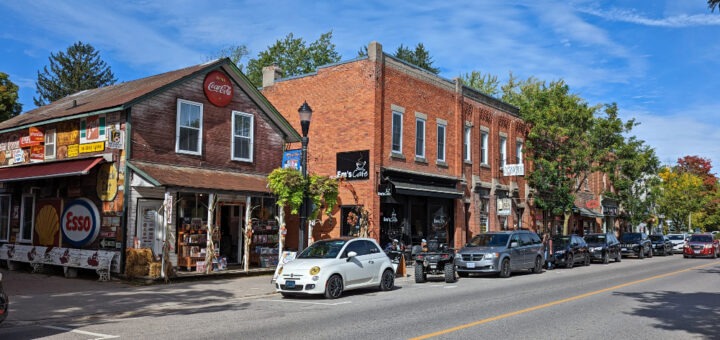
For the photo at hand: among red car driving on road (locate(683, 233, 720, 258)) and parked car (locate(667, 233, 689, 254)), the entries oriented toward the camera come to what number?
2

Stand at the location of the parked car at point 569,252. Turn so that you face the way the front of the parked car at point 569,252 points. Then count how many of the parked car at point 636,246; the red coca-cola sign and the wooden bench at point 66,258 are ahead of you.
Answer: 2

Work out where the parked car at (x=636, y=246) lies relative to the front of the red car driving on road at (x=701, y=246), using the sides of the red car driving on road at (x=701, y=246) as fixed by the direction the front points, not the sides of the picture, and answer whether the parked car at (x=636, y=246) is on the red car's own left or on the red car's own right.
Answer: on the red car's own right

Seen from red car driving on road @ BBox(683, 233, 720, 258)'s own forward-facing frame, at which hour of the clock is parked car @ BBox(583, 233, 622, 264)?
parked car @ BBox(583, 233, 622, 264) is roughly at 1 o'clock from red car driving on road @ BBox(683, 233, 720, 258).

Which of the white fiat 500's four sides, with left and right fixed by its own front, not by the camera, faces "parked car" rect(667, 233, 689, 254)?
back

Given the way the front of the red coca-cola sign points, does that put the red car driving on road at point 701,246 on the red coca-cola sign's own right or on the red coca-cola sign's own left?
on the red coca-cola sign's own left

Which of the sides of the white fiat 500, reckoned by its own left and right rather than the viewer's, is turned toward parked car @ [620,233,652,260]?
back

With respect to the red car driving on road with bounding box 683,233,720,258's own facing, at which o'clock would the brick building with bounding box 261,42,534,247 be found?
The brick building is roughly at 1 o'clock from the red car driving on road.

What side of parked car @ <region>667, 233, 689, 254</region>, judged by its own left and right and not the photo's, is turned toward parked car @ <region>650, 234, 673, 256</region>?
front

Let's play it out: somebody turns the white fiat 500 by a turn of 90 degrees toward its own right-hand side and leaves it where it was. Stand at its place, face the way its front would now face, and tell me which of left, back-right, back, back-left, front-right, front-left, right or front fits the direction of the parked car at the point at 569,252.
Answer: right

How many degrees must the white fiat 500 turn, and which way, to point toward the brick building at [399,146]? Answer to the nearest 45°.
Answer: approximately 135° to its right

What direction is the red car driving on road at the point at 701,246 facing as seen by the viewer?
toward the camera

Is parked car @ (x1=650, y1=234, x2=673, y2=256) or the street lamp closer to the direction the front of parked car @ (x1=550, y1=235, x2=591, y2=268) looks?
the street lamp

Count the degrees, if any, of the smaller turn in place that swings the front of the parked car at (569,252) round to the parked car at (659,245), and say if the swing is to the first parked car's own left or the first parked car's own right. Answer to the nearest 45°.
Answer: approximately 135° to the first parked car's own right

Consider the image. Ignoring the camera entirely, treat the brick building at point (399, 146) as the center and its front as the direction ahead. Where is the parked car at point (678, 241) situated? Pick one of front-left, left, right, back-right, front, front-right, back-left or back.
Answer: left

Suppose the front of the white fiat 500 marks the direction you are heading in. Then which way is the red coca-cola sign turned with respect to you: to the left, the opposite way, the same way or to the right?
to the left

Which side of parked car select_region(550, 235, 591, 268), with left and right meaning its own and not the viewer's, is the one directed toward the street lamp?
front

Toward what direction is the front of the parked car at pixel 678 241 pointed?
toward the camera

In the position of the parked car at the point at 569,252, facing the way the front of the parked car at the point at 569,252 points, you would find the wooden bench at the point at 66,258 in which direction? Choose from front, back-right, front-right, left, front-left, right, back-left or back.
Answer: front
